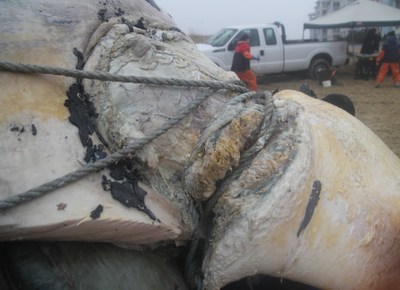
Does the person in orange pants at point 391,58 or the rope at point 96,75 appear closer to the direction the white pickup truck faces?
the rope

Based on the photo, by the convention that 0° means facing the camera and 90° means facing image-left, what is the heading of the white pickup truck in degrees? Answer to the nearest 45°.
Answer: approximately 45°

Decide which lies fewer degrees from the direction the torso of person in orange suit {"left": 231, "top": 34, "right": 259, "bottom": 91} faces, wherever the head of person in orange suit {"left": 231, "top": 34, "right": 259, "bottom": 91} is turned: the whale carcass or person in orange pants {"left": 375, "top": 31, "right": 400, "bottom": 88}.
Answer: the person in orange pants

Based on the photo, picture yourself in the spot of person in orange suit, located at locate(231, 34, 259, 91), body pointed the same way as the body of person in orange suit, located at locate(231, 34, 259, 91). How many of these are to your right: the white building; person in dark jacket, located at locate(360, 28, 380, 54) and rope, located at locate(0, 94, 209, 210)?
1

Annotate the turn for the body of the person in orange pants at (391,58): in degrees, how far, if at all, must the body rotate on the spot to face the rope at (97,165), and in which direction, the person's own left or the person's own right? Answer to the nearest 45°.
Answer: approximately 180°

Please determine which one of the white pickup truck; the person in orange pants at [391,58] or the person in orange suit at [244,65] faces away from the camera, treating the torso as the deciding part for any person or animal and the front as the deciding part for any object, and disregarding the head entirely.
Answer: the person in orange pants at [391,58]

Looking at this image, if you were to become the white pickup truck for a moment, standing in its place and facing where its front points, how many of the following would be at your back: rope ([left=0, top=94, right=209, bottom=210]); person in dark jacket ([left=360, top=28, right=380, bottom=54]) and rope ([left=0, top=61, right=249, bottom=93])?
1

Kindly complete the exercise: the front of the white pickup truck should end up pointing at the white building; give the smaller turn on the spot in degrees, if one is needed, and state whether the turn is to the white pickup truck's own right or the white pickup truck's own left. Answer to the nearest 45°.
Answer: approximately 135° to the white pickup truck's own right

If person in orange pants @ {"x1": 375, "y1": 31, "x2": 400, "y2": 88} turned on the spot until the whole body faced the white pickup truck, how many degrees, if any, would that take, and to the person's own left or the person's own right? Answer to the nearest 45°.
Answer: approximately 90° to the person's own left

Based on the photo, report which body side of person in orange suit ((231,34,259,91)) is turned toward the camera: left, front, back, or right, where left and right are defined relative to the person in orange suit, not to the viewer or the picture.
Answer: right

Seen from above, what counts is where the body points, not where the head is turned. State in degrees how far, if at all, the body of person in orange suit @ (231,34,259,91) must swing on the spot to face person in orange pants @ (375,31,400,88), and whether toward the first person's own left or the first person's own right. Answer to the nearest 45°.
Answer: approximately 45° to the first person's own left

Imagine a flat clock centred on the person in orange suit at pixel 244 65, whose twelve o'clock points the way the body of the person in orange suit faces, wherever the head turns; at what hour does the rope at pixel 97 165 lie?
The rope is roughly at 3 o'clock from the person in orange suit.

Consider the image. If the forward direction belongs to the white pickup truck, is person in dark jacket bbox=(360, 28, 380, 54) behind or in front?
behind
